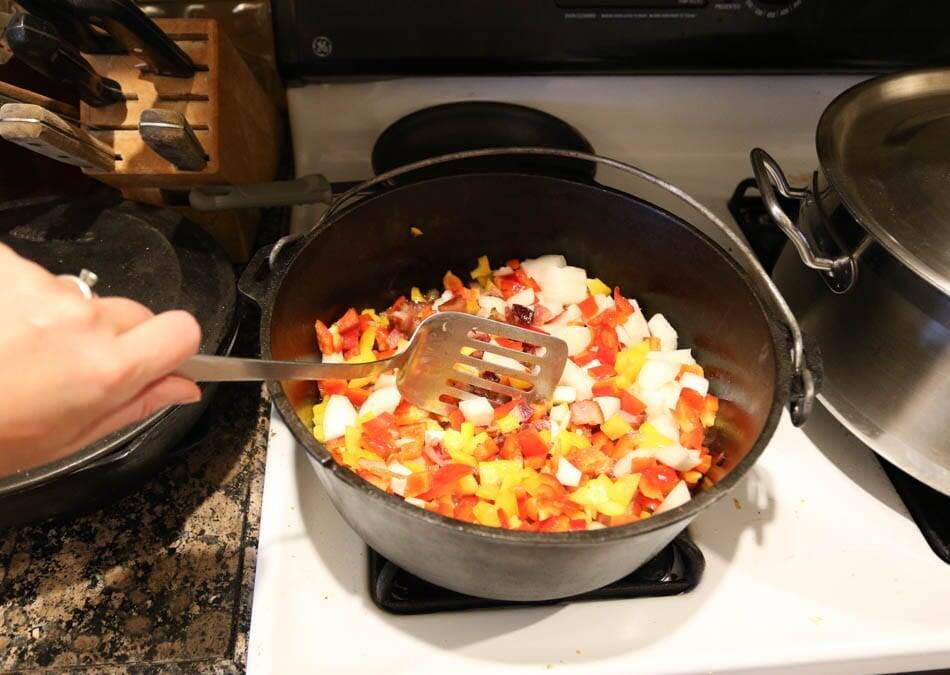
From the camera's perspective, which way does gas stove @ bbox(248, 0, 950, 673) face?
toward the camera

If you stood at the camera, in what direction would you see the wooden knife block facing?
facing the viewer and to the left of the viewer

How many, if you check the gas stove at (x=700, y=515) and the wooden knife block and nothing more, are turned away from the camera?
0

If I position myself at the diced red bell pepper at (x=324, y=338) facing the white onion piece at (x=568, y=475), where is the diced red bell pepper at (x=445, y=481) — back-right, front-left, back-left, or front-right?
front-right

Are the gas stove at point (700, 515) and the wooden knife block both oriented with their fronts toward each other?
no
